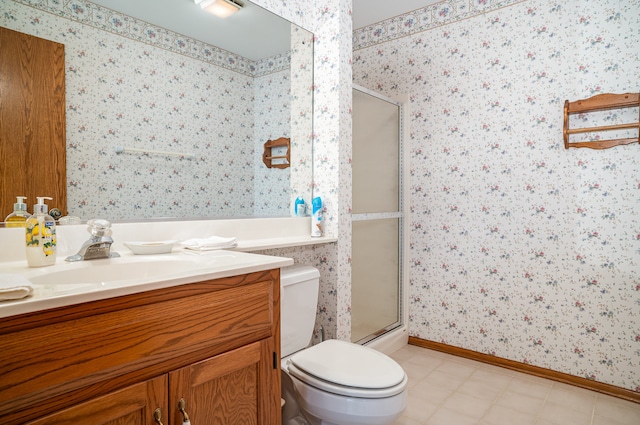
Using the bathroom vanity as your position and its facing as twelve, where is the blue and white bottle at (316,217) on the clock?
The blue and white bottle is roughly at 9 o'clock from the bathroom vanity.

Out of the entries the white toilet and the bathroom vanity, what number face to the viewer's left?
0

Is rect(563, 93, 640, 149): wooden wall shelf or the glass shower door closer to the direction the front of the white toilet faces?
the wooden wall shelf

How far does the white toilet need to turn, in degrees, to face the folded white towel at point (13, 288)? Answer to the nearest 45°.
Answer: approximately 90° to its right

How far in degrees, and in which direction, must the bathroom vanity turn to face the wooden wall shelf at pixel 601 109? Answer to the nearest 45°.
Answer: approximately 45° to its left

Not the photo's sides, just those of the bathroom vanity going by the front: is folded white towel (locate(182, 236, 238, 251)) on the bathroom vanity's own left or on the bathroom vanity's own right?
on the bathroom vanity's own left

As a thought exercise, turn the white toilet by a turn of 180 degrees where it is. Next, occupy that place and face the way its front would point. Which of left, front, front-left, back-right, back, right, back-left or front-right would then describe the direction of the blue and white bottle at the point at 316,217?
front-right

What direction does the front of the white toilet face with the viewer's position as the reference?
facing the viewer and to the right of the viewer
